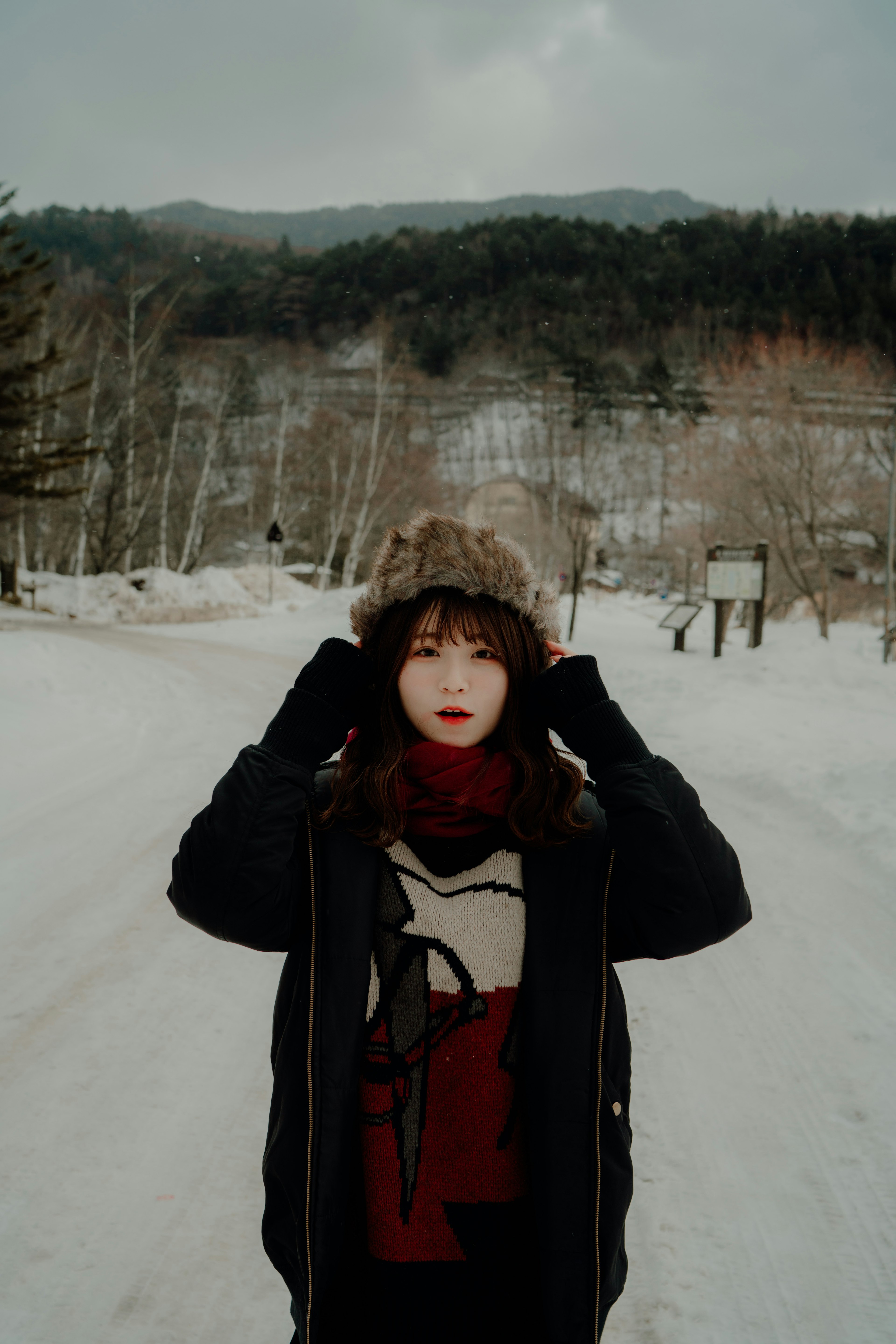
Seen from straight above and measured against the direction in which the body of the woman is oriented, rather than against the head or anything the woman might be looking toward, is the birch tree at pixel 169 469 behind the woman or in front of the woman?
behind

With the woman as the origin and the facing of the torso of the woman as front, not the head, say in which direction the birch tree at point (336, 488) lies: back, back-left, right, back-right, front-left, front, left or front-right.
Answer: back

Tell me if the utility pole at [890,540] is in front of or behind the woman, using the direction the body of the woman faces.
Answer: behind

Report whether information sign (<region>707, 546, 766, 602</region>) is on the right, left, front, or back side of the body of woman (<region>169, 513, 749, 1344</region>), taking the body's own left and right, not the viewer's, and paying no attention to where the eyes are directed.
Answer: back

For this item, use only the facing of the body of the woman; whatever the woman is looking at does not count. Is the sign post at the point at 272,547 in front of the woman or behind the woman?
behind

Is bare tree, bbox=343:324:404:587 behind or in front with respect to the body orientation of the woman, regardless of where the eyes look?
behind

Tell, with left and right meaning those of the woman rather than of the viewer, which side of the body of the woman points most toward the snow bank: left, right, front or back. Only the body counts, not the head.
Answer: back

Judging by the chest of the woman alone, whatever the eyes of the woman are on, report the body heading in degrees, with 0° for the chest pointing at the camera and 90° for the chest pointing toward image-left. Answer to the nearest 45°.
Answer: approximately 0°
